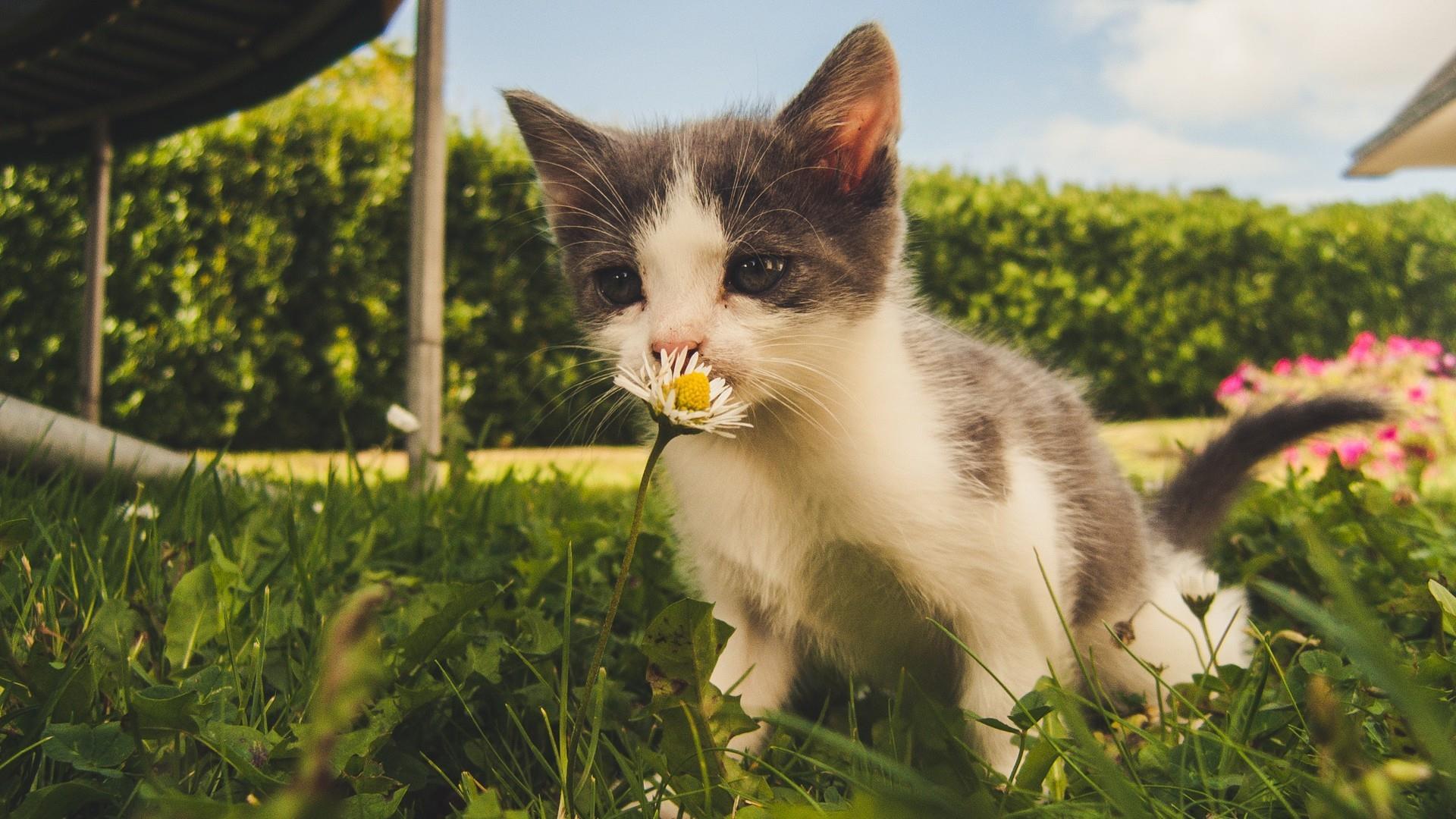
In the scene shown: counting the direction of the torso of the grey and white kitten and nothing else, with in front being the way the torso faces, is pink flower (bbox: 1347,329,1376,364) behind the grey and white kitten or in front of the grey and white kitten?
behind

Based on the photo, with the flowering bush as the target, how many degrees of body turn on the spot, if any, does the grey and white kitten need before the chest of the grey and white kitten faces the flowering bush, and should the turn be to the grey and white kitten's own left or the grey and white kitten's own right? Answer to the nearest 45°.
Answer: approximately 180°

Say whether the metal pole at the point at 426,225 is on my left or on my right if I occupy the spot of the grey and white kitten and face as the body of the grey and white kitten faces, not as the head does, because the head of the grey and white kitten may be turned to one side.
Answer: on my right

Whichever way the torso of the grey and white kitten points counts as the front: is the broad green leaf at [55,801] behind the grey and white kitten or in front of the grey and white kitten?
in front

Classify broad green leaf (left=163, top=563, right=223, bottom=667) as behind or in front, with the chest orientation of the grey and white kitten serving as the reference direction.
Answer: in front

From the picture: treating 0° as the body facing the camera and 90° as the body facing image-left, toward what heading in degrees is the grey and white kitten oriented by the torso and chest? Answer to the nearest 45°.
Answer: approximately 45°

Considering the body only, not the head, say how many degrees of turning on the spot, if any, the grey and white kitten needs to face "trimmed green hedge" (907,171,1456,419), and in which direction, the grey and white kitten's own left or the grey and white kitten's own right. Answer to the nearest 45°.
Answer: approximately 135° to the grey and white kitten's own right

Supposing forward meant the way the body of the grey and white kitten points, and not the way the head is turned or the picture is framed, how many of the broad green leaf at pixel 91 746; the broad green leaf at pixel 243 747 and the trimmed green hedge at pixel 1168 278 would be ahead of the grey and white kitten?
2

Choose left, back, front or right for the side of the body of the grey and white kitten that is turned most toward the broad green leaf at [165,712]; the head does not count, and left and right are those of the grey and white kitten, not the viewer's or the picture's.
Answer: front

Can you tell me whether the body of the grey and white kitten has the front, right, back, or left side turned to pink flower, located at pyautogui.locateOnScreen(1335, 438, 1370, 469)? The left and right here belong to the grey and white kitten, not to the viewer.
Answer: back
